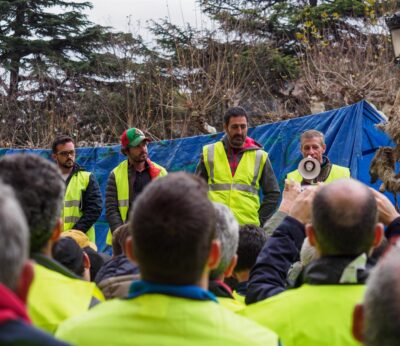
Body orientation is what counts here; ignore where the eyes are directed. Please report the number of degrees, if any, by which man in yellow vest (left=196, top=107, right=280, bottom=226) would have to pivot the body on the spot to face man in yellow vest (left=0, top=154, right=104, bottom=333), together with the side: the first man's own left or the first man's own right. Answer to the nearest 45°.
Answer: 0° — they already face them

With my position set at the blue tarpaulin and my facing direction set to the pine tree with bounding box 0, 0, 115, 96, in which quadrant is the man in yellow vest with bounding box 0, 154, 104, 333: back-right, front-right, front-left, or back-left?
back-left

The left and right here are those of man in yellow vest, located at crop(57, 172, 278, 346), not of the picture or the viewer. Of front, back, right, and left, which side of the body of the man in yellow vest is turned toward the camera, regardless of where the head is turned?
back

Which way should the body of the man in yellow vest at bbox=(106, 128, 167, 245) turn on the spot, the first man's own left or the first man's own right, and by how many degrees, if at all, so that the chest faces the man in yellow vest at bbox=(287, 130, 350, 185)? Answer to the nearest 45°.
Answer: approximately 45° to the first man's own left

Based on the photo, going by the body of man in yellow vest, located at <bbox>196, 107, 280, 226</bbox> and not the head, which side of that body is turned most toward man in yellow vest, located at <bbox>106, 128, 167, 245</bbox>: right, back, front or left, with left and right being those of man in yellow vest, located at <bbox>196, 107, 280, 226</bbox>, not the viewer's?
right

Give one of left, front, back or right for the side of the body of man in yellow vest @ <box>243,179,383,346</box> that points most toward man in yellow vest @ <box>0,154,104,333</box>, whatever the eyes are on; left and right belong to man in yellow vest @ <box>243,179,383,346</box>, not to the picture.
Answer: left

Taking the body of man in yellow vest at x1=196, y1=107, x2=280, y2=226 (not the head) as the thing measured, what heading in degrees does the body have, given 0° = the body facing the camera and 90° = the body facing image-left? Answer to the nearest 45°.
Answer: approximately 0°

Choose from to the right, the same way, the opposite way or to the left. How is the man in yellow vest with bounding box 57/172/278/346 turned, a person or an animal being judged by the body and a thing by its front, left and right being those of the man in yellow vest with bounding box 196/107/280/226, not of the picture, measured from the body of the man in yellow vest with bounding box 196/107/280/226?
the opposite way

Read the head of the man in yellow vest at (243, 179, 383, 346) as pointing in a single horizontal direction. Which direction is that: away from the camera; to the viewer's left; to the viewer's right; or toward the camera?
away from the camera

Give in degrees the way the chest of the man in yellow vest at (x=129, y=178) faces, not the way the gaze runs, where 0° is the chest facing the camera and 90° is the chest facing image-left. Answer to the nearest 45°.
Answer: approximately 315°

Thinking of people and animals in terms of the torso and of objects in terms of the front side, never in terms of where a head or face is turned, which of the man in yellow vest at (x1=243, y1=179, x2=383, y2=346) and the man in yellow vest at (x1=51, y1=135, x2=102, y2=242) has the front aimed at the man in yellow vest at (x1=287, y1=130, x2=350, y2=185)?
the man in yellow vest at (x1=243, y1=179, x2=383, y2=346)

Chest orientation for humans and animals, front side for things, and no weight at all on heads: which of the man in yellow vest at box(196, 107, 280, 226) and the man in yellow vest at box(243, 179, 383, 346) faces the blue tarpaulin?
the man in yellow vest at box(243, 179, 383, 346)

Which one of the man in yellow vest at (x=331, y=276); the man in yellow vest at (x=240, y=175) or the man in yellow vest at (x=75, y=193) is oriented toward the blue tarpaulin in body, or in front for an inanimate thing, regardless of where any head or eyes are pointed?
the man in yellow vest at (x=331, y=276)

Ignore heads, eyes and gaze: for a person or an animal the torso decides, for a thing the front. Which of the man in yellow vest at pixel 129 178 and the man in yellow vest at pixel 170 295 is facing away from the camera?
the man in yellow vest at pixel 170 295

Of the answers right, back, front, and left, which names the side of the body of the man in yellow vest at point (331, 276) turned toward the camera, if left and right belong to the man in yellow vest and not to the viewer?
back

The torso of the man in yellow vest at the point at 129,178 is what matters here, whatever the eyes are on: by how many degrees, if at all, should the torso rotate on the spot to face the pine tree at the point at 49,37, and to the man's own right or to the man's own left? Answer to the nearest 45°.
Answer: approximately 135° to the man's own left
